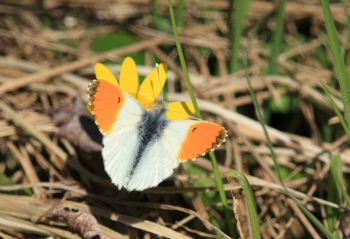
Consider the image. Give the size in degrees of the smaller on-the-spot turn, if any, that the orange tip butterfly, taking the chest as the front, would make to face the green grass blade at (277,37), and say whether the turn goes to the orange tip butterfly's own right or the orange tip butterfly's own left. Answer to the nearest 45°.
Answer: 0° — it already faces it

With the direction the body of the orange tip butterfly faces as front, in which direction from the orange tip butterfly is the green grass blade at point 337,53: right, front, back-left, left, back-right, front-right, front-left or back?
front-right

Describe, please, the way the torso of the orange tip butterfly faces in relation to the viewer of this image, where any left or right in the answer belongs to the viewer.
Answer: facing away from the viewer and to the right of the viewer

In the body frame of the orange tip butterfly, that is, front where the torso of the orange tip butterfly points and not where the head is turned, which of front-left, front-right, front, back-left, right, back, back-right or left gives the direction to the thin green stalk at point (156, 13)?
front-left

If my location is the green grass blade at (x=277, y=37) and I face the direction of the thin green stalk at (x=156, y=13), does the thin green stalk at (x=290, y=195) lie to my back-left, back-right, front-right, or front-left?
back-left

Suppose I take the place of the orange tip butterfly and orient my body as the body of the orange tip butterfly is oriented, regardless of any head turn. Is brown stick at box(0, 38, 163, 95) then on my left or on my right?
on my left

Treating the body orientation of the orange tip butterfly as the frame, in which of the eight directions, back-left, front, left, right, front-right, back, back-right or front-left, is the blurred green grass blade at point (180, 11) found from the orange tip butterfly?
front-left
